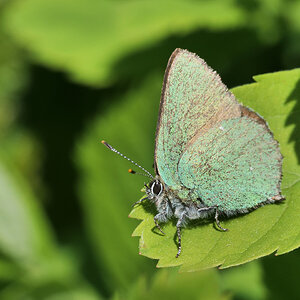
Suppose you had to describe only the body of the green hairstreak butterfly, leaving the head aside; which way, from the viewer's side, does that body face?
to the viewer's left
